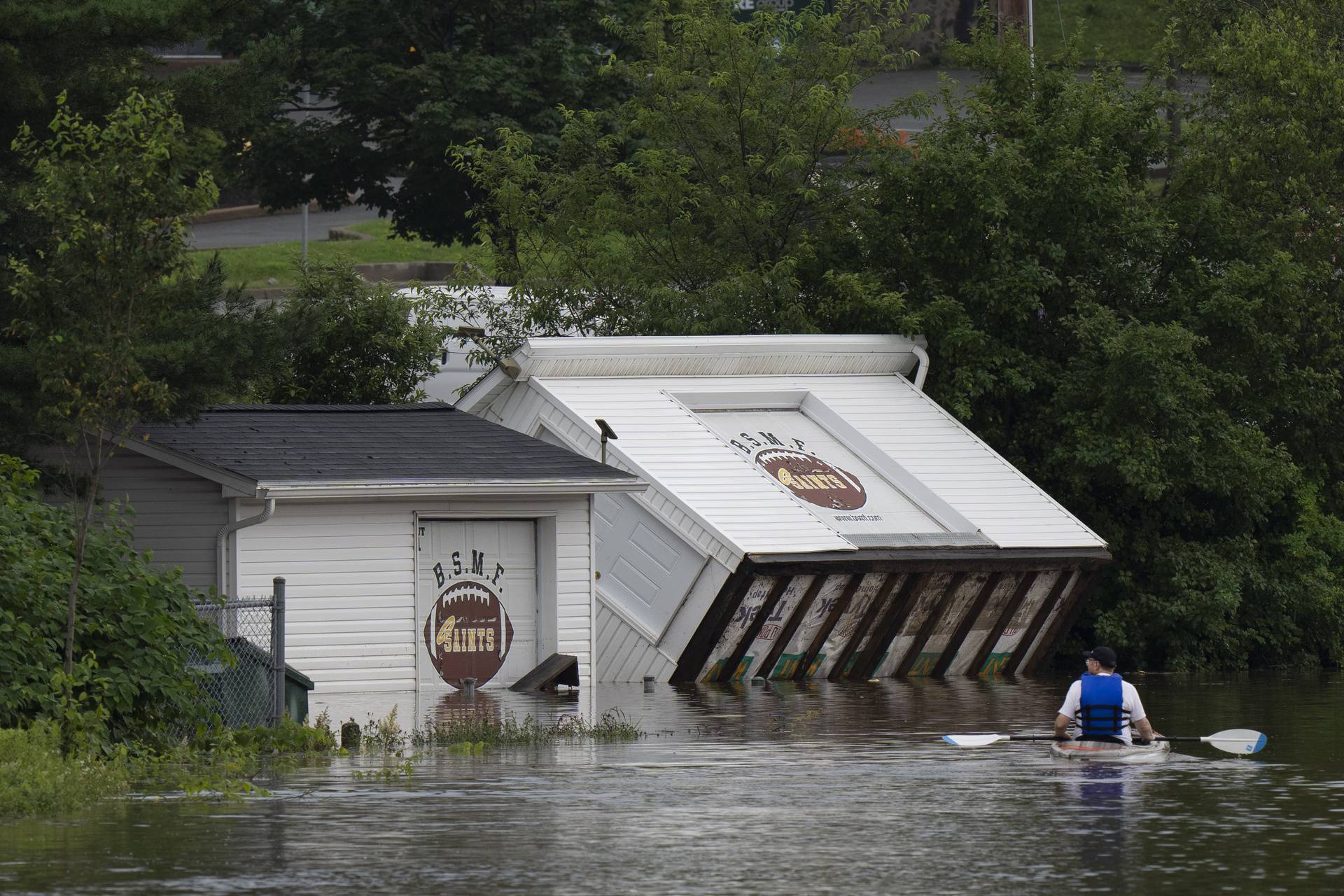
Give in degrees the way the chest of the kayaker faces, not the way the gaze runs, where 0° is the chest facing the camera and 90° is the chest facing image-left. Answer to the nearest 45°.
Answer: approximately 180°

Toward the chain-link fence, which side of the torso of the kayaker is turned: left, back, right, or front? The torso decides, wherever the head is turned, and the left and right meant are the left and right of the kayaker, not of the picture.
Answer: left

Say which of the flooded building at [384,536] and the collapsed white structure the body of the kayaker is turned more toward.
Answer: the collapsed white structure

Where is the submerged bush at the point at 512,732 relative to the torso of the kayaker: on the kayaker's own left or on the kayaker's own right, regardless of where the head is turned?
on the kayaker's own left

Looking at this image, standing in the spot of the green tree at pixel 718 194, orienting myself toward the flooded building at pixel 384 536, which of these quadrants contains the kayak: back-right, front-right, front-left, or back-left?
front-left

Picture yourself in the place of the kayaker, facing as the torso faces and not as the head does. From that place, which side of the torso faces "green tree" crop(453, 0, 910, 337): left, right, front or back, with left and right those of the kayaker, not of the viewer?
front

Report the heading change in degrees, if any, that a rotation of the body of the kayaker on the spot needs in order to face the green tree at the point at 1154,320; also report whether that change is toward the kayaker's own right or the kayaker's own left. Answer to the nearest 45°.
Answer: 0° — they already face it

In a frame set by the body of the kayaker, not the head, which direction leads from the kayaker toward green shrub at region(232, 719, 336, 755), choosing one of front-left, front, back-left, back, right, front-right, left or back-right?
left

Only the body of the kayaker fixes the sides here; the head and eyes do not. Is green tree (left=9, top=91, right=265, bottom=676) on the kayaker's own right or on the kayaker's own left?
on the kayaker's own left

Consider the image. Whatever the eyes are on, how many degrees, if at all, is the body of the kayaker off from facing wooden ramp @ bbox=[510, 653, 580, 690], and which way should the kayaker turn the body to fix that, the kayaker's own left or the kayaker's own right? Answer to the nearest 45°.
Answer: approximately 45° to the kayaker's own left

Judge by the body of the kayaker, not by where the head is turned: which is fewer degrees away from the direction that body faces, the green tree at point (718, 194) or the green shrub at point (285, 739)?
the green tree
